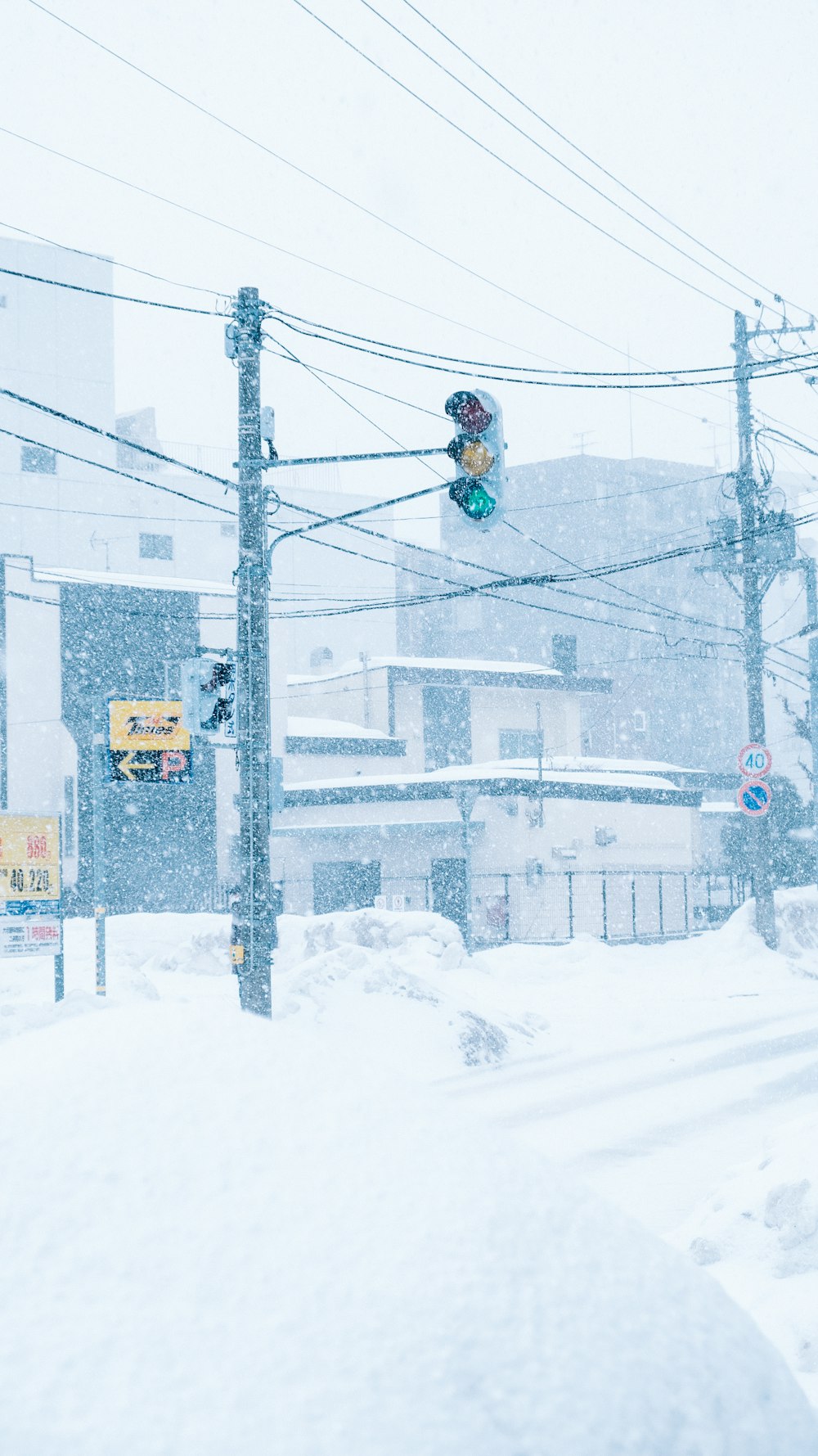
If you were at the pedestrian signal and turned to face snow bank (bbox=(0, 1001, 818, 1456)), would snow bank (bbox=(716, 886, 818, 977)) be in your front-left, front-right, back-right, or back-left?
back-left

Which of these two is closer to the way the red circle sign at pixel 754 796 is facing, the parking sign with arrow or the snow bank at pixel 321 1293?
the snow bank

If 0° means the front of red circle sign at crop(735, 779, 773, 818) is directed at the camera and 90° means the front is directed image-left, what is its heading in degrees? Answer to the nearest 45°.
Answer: approximately 0°

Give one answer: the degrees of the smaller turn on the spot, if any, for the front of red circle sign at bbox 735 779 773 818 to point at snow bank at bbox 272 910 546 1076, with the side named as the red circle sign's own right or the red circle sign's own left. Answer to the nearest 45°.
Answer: approximately 45° to the red circle sign's own right

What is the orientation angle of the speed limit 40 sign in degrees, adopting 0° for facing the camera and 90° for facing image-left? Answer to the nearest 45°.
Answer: approximately 0°

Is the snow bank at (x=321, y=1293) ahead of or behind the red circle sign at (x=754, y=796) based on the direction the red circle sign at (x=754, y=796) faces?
ahead

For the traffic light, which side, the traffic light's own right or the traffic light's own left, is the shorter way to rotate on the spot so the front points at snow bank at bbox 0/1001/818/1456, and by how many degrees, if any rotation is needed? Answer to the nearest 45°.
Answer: approximately 45° to the traffic light's own left

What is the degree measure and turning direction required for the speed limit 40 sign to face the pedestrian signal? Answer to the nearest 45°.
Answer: approximately 45° to its right

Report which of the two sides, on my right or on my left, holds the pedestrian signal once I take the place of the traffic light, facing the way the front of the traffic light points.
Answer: on my right

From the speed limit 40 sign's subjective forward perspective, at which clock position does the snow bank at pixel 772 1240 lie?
The snow bank is roughly at 12 o'clock from the speed limit 40 sign.

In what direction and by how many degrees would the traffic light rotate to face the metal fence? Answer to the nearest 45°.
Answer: approximately 135° to its right

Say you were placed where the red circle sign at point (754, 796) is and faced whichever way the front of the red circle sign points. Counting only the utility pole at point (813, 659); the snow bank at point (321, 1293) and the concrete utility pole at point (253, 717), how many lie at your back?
1
